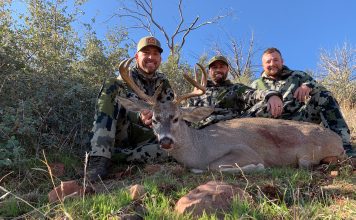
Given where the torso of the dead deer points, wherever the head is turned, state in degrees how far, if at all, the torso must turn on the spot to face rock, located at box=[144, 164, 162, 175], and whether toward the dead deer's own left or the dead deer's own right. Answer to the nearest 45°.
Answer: approximately 45° to the dead deer's own left

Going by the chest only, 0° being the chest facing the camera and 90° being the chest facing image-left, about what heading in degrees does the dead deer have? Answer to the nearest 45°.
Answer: approximately 90°

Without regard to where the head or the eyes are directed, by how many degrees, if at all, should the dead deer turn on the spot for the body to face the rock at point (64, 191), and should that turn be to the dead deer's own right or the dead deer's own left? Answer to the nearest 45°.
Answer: approximately 45° to the dead deer's own left

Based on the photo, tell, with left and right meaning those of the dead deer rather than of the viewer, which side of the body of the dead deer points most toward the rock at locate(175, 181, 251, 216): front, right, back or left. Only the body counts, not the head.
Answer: left
